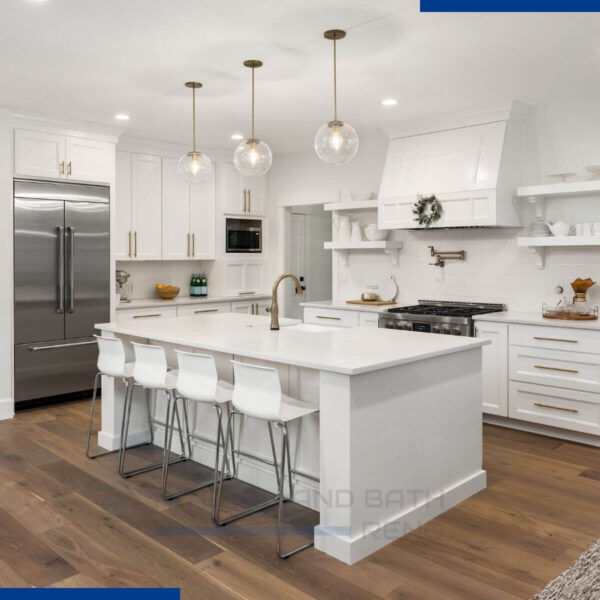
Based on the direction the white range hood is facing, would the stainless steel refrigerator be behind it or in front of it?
in front

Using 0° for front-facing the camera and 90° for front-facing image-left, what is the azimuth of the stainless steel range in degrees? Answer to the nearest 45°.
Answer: approximately 45°

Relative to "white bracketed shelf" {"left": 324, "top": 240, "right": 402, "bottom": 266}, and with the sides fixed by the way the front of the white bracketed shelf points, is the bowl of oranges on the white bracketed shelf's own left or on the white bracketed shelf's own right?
on the white bracketed shelf's own right

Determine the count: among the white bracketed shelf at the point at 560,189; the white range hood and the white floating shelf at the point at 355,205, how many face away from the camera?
0

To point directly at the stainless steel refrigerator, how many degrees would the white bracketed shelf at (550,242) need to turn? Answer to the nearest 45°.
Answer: approximately 45° to its right

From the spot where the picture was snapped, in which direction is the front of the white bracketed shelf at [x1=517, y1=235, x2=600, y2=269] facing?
facing the viewer and to the left of the viewer

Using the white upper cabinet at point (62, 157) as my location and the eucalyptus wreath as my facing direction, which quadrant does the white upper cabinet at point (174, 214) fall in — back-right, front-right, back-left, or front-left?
front-left

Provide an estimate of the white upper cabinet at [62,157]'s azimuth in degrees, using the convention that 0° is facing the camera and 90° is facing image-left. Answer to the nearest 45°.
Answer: approximately 315°

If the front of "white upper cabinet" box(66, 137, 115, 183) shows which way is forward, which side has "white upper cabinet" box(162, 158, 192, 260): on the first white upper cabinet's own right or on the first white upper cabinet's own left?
on the first white upper cabinet's own left

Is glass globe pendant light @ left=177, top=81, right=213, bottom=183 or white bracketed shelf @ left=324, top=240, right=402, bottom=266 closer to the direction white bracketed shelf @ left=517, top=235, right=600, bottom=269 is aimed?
the glass globe pendant light

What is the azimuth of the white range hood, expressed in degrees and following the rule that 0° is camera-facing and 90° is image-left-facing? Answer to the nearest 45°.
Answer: approximately 45°

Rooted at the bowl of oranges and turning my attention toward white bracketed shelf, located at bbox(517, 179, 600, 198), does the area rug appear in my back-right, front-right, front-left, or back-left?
front-right

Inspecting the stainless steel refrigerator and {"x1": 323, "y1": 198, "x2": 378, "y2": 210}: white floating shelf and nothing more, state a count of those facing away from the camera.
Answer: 0

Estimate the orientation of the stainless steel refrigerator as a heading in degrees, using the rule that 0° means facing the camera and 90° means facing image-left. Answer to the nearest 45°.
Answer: approximately 315°

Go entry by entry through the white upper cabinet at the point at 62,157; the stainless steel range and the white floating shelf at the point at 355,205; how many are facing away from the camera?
0

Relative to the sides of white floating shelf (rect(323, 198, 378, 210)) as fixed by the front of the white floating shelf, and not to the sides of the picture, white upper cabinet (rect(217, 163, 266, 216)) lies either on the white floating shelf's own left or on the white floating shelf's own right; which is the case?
on the white floating shelf's own right

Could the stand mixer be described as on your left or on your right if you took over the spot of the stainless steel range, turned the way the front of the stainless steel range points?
on your right
